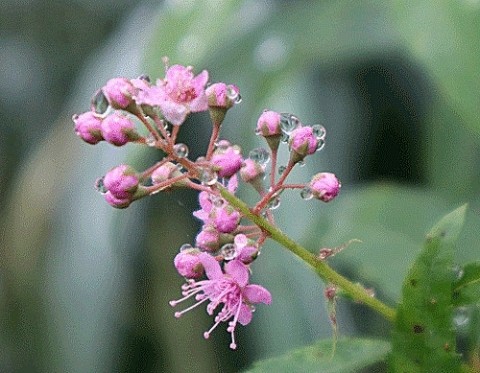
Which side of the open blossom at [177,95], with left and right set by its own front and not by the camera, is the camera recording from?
front
